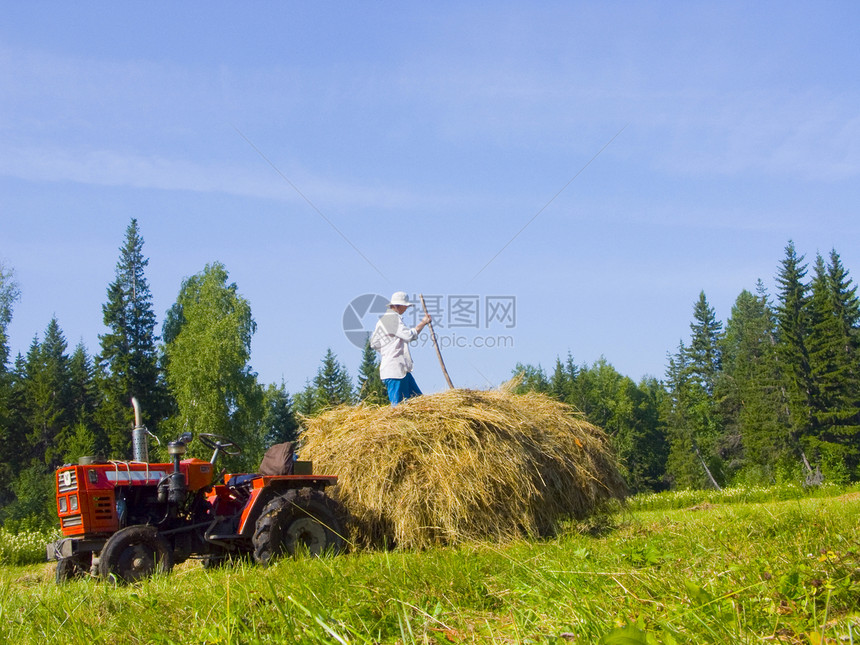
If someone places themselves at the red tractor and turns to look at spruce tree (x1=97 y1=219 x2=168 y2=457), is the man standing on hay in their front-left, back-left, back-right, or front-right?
front-right

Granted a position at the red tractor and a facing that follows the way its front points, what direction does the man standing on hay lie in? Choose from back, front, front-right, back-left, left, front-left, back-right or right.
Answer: back

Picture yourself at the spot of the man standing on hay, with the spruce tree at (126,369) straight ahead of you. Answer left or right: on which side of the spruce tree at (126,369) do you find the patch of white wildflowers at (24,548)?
left

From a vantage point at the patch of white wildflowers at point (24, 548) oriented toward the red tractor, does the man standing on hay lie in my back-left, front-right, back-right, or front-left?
front-left

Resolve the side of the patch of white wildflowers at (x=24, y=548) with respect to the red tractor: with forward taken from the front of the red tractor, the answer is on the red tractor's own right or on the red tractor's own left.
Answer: on the red tractor's own right

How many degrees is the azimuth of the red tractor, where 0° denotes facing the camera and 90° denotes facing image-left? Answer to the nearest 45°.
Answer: approximately 45°

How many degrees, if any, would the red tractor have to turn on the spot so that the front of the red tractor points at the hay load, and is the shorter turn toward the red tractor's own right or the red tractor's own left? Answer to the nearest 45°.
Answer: approximately 135° to the red tractor's own left

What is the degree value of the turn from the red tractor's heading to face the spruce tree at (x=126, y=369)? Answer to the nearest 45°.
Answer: approximately 135° to its right
